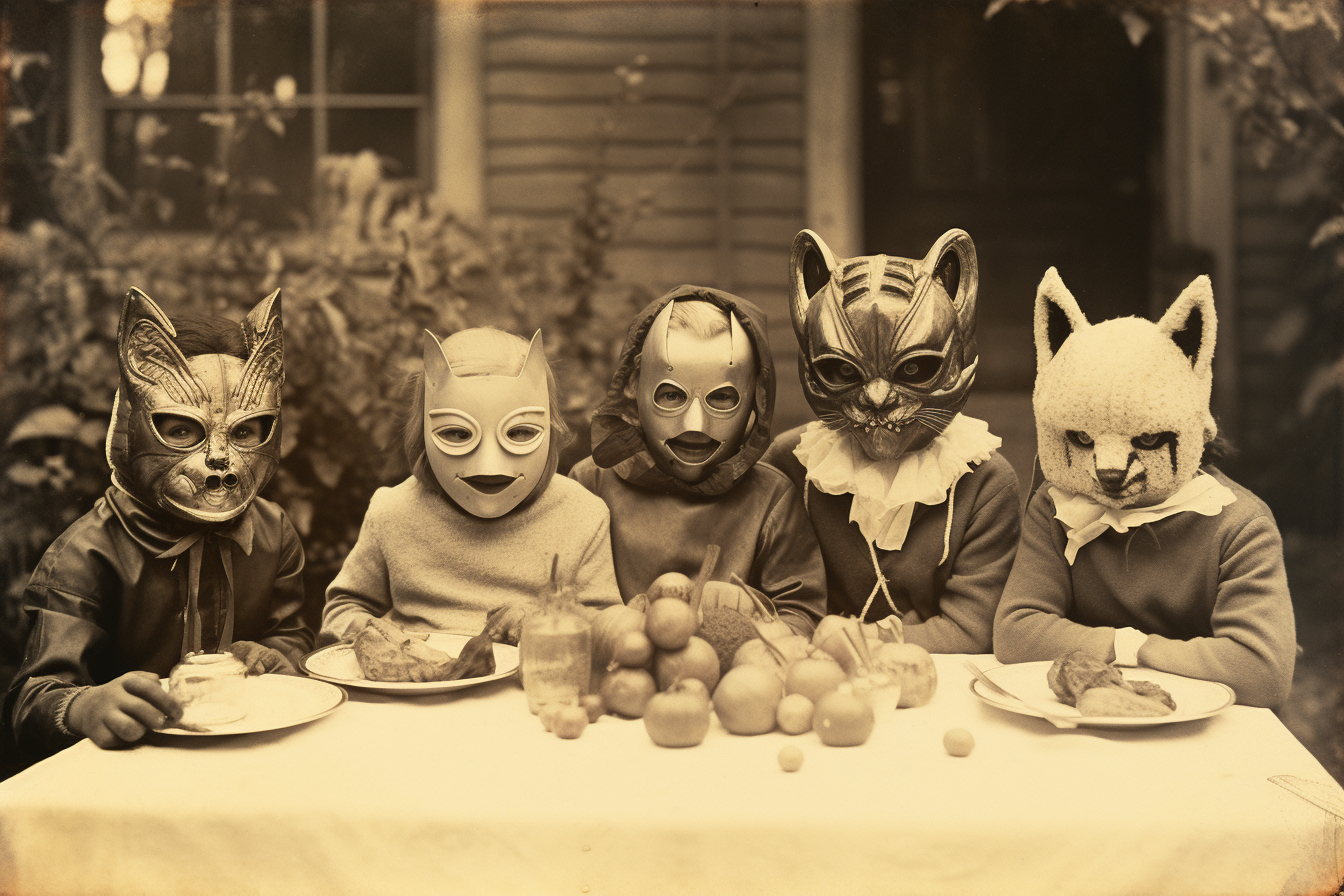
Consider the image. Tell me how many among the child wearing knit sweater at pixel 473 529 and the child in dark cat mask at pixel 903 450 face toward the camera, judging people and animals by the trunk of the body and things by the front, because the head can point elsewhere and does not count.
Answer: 2

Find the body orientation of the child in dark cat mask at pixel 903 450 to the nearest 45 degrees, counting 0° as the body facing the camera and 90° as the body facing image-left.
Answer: approximately 0°

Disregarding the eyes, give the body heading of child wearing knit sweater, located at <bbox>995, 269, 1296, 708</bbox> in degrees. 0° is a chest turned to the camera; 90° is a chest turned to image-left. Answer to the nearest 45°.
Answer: approximately 0°
